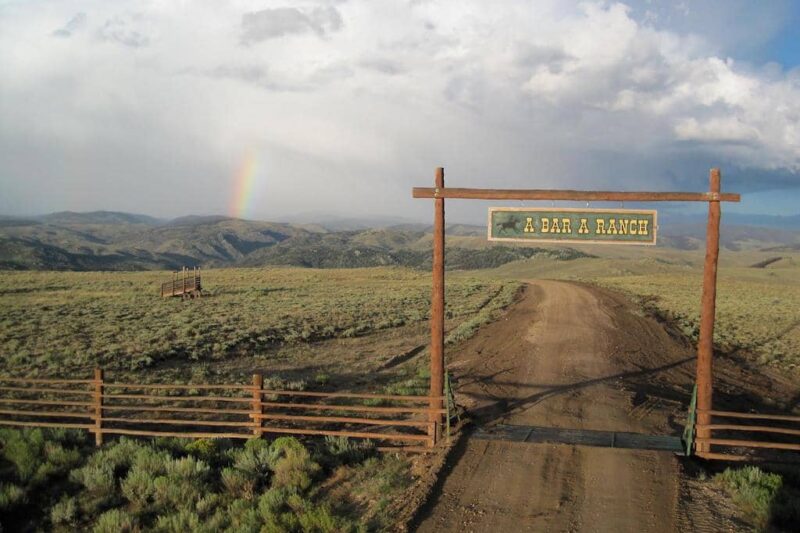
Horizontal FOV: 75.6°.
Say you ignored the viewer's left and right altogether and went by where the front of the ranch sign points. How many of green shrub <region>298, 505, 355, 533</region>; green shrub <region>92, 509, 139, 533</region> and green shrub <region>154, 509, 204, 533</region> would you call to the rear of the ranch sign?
0

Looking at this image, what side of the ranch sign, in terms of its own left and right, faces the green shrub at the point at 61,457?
right

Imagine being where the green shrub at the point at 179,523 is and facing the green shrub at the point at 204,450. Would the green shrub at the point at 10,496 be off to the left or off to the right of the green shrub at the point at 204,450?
left

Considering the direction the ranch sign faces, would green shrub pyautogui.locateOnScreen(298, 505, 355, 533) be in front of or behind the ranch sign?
in front

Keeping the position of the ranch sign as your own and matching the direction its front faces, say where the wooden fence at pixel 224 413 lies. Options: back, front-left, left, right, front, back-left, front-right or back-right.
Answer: right

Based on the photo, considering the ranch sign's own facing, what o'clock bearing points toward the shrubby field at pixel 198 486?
The shrubby field is roughly at 2 o'clock from the ranch sign.

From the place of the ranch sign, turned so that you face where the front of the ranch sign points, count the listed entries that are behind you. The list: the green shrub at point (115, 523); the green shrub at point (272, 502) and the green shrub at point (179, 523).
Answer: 0

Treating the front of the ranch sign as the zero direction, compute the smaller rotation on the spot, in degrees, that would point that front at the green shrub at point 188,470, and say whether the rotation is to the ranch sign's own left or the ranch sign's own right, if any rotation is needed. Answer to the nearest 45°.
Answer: approximately 90° to the ranch sign's own right

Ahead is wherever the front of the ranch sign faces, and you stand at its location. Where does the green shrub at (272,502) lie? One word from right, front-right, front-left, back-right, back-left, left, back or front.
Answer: front-right

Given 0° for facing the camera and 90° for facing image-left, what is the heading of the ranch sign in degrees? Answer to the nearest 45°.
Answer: approximately 0°

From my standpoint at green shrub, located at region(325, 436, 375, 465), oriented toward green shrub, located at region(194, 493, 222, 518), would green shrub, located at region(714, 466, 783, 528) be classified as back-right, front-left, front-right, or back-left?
back-left

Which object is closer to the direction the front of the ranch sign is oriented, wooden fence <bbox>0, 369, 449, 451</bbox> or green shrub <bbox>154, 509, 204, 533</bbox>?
the green shrub

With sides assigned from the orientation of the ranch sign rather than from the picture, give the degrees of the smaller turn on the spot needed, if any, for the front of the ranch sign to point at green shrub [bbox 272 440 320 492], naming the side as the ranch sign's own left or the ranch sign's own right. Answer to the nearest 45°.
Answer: approximately 45° to the ranch sign's own right
